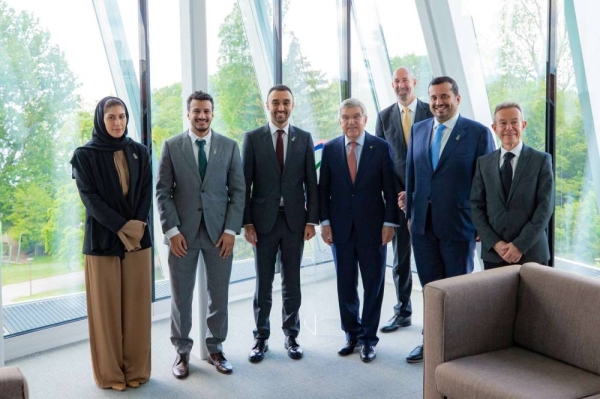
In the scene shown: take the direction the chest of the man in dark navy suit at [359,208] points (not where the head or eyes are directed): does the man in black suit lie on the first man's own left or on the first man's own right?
on the first man's own right

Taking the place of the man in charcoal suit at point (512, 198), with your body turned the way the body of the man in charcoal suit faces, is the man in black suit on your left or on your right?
on your right

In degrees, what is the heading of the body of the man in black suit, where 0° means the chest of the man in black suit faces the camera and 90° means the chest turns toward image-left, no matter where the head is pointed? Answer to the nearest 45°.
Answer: approximately 0°

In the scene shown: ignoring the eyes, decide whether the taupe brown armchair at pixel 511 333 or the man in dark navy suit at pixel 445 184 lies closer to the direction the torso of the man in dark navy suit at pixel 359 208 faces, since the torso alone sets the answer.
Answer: the taupe brown armchair

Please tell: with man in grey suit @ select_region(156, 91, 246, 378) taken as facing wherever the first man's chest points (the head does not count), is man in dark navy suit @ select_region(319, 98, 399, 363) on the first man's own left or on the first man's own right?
on the first man's own left

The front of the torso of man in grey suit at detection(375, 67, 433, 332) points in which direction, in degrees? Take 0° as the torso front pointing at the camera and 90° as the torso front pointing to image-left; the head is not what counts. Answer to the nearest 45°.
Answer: approximately 0°
